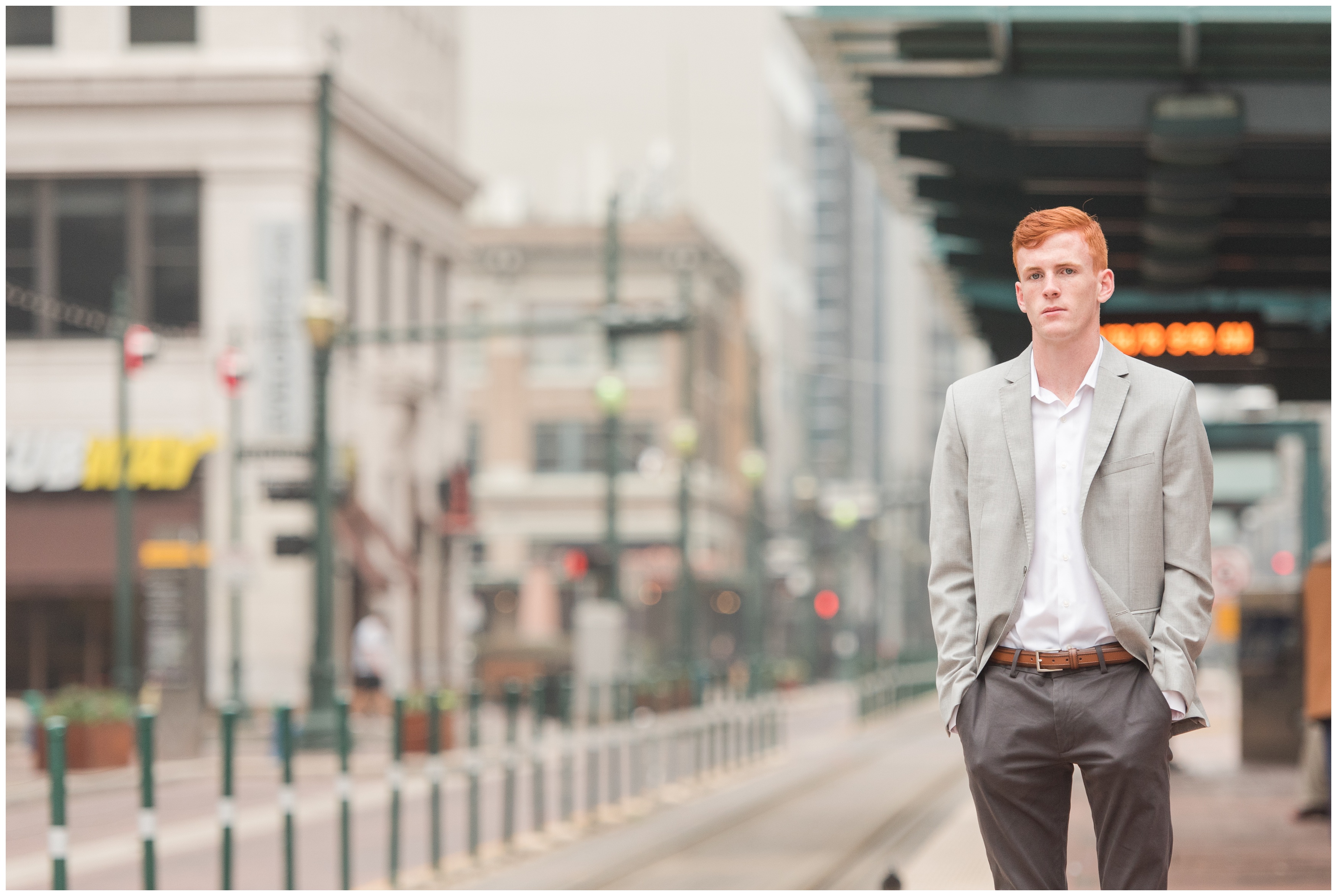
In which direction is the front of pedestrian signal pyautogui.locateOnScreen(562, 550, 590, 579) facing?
toward the camera

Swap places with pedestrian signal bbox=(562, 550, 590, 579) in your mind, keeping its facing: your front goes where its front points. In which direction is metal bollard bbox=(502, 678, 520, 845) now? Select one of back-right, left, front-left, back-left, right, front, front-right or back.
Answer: front

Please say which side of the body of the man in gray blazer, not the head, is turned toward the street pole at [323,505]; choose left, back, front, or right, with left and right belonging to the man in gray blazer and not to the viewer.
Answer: back

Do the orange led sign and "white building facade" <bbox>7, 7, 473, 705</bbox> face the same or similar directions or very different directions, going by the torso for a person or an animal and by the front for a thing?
same or similar directions

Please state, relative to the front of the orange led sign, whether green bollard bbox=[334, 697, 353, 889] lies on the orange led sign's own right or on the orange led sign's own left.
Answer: on the orange led sign's own right

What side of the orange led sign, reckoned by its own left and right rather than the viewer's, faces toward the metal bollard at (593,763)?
right

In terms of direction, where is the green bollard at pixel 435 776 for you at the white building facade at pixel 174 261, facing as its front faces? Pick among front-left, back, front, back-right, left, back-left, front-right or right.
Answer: front

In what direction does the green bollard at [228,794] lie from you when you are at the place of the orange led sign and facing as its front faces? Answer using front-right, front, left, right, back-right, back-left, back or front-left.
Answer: front-right

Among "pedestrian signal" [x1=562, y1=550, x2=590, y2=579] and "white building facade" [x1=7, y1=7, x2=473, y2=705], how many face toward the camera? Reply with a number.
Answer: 2

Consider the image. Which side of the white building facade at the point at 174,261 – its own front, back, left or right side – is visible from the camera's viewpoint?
front

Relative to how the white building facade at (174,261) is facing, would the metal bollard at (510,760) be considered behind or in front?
in front

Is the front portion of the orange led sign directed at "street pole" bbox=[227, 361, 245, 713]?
no

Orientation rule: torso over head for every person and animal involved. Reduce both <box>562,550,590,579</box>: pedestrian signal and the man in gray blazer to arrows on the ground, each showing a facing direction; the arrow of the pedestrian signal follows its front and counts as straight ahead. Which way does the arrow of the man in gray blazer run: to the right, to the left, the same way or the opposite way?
the same way

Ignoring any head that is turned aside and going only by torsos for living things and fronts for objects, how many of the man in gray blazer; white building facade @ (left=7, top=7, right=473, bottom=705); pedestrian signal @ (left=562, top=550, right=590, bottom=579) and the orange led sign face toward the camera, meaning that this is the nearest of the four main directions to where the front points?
4

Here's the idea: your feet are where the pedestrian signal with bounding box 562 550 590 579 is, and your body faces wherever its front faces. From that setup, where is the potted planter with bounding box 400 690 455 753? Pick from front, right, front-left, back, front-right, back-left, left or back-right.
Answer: front

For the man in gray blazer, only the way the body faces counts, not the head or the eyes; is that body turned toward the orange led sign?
no
